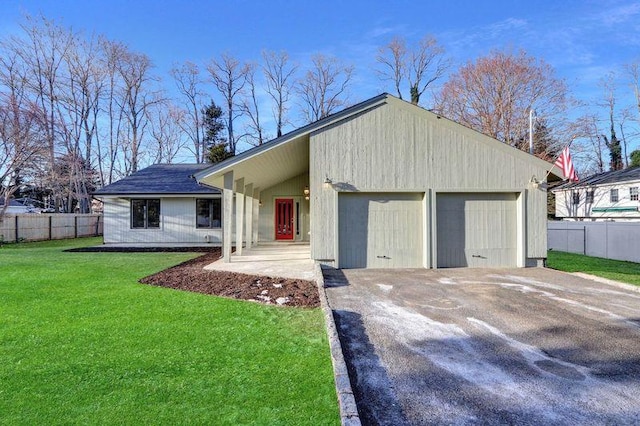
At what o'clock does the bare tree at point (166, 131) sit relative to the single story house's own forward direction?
The bare tree is roughly at 5 o'clock from the single story house.

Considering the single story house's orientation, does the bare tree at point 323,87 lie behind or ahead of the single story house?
behind

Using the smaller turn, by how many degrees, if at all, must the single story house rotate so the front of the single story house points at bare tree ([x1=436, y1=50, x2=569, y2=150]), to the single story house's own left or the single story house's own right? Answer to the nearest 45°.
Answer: approximately 135° to the single story house's own left

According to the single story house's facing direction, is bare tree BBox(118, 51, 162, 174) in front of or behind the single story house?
behind

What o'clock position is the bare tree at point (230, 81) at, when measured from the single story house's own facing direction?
The bare tree is roughly at 5 o'clock from the single story house.

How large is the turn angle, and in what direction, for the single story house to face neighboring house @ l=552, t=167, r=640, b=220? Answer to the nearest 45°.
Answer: approximately 135° to its left

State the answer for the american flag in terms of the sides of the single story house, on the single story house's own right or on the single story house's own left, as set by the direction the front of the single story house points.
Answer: on the single story house's own left

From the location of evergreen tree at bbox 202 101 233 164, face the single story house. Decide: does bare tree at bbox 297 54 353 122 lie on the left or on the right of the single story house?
left

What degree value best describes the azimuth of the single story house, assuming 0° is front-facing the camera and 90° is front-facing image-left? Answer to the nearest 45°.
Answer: approximately 0°

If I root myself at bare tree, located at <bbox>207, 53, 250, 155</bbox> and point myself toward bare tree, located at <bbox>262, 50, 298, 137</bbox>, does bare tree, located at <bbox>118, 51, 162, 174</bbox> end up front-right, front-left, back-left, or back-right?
back-right

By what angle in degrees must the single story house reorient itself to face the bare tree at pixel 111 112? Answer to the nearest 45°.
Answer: approximately 135° to its right

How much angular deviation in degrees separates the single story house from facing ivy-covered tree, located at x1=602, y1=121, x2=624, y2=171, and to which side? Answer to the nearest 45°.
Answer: approximately 135° to its left
